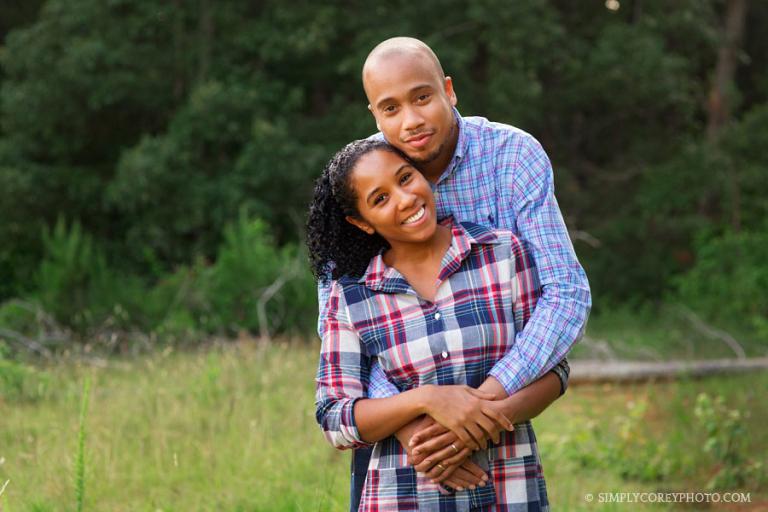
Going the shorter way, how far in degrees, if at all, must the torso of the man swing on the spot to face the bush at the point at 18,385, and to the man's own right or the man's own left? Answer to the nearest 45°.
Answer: approximately 90° to the man's own right

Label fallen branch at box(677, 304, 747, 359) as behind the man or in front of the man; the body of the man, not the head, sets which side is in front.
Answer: behind

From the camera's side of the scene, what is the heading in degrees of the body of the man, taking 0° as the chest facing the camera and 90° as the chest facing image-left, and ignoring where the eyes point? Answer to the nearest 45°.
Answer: approximately 45°

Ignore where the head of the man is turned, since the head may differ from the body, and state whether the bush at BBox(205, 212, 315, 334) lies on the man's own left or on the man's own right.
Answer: on the man's own right
